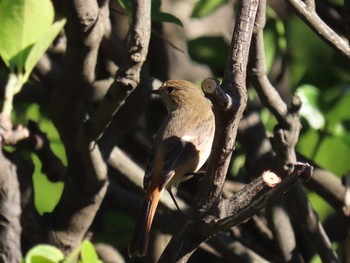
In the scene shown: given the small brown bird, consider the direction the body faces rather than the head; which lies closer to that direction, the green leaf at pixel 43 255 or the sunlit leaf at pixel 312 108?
the sunlit leaf

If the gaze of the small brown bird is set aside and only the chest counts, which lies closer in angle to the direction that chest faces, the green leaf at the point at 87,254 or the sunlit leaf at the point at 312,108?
the sunlit leaf

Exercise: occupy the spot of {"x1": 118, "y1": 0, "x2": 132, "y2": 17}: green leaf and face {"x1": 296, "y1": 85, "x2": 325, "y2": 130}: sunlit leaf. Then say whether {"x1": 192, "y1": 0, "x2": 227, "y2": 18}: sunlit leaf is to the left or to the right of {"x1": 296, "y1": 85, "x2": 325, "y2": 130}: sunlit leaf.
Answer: left
